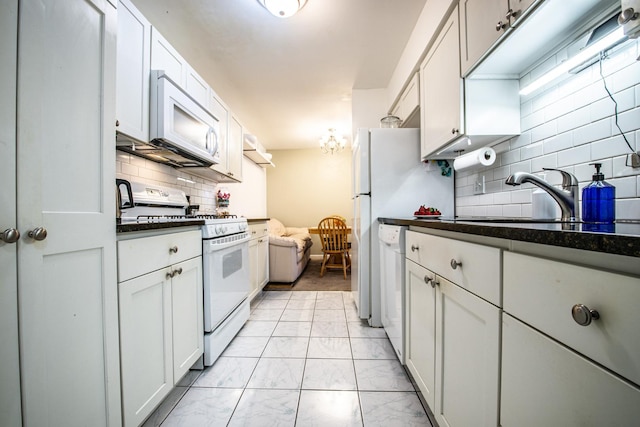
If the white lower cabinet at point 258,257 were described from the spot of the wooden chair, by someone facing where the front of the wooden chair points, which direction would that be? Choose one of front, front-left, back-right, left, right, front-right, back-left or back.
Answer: back-left

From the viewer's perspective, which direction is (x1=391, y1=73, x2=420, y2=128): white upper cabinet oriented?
to the viewer's left

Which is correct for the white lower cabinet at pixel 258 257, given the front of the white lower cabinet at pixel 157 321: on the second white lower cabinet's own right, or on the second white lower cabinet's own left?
on the second white lower cabinet's own left

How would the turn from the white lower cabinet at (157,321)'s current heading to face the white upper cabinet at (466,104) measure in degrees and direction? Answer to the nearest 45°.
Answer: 0° — it already faces it

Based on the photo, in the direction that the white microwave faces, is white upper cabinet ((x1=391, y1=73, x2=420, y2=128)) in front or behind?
in front

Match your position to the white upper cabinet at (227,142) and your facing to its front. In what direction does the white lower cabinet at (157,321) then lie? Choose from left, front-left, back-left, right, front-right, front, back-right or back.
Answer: right

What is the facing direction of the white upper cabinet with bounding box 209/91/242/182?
to the viewer's right

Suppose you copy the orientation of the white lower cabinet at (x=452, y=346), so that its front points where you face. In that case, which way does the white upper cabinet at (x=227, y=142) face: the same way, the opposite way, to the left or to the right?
the opposite way

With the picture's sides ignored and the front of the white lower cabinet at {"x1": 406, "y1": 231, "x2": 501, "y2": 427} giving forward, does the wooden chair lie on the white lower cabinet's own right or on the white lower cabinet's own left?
on the white lower cabinet's own right

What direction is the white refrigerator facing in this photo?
to the viewer's left

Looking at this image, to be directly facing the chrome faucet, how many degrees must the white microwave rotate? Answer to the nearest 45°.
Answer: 0° — it already faces it

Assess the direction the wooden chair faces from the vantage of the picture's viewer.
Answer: facing away from the viewer

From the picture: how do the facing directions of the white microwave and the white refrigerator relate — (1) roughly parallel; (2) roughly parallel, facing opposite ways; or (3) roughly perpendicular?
roughly parallel, facing opposite ways

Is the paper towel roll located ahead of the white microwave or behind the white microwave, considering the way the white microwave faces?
ahead

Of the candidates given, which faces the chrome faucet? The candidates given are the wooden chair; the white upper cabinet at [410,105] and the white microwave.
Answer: the white microwave
